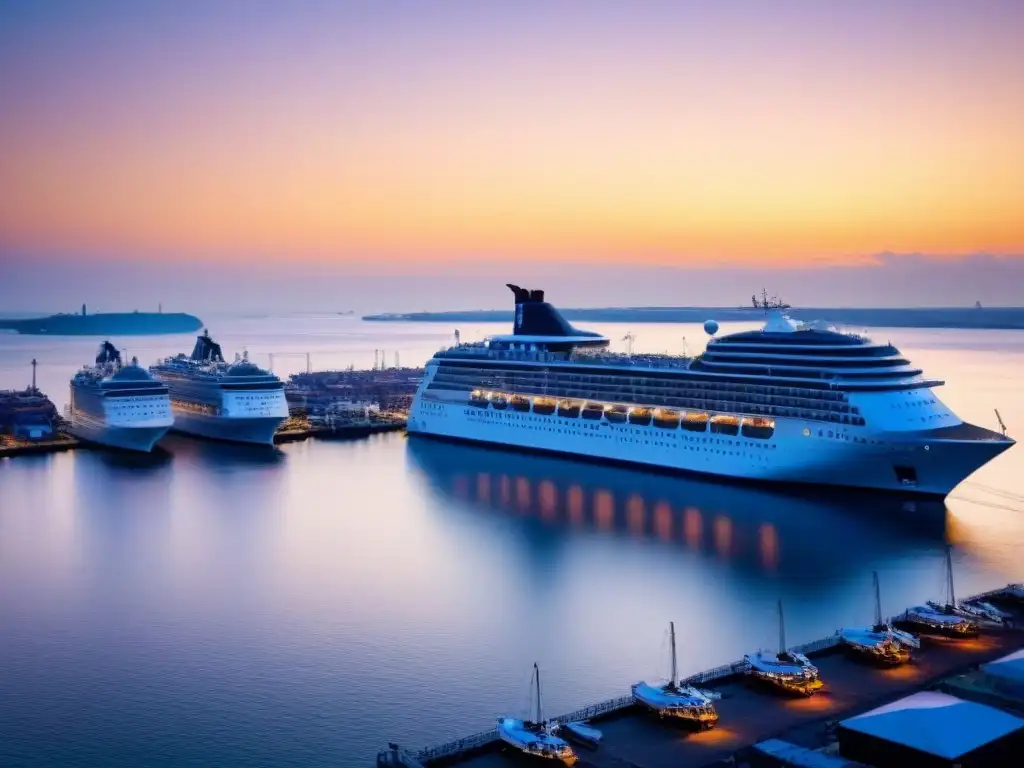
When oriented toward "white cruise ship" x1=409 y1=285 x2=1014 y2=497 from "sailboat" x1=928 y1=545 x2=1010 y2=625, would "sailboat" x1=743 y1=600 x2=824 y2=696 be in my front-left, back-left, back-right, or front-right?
back-left

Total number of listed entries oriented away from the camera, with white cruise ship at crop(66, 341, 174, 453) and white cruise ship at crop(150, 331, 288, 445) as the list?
0

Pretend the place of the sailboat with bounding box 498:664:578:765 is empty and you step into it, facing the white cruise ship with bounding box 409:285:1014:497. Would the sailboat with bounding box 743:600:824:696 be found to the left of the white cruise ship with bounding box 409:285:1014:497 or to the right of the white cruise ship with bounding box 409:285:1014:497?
right

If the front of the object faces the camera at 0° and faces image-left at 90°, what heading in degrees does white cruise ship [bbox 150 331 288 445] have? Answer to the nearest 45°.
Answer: approximately 315°

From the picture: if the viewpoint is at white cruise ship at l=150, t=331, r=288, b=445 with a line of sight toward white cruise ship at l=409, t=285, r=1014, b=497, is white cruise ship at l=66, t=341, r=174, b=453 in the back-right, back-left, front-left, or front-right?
back-right
